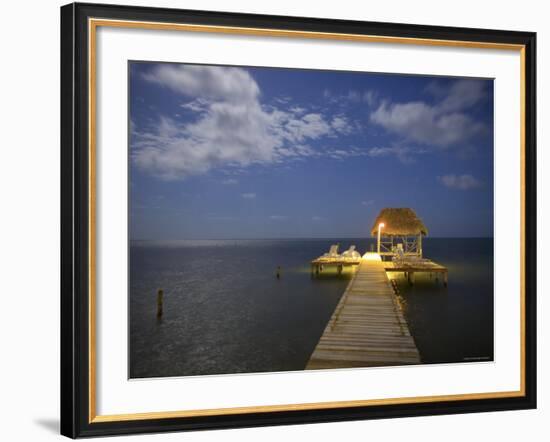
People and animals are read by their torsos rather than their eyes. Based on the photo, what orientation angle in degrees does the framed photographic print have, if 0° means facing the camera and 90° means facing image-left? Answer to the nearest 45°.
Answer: approximately 315°
